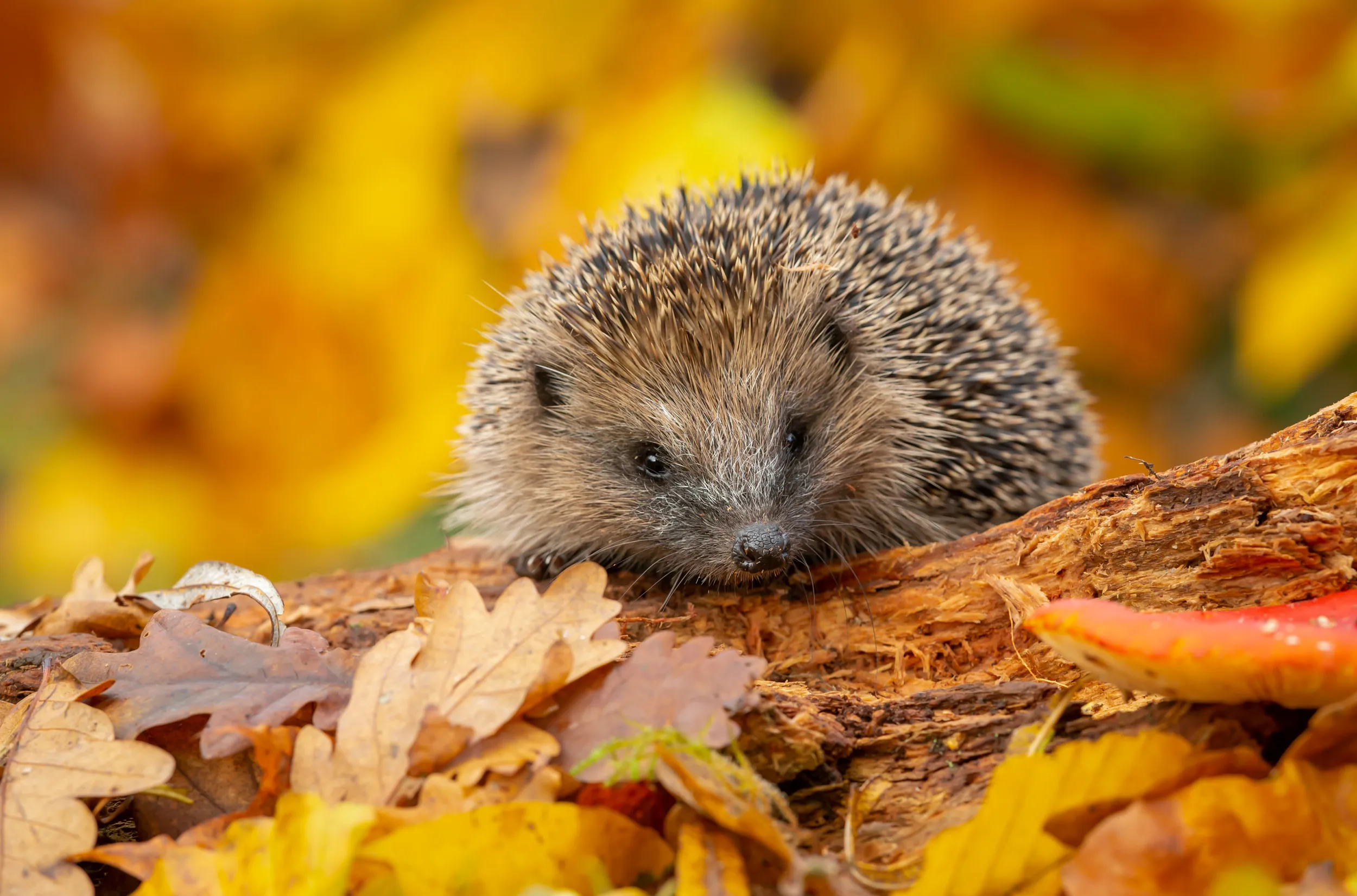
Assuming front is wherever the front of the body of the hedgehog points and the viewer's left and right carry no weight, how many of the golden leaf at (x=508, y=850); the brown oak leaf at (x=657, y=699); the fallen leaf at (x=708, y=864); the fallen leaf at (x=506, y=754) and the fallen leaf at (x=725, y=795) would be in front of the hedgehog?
5

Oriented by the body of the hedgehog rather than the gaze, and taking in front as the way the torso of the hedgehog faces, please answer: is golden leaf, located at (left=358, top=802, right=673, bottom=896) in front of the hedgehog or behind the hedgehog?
in front

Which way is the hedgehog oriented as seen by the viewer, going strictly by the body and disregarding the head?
toward the camera

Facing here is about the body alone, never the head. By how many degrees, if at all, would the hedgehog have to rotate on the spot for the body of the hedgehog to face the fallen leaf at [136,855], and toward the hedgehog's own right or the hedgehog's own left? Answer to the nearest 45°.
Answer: approximately 45° to the hedgehog's own right

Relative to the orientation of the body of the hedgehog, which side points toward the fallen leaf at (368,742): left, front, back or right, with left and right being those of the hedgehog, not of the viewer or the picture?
front

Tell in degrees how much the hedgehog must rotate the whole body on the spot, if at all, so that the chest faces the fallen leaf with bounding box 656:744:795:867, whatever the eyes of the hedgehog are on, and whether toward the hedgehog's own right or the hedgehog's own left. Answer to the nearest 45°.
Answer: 0° — it already faces it

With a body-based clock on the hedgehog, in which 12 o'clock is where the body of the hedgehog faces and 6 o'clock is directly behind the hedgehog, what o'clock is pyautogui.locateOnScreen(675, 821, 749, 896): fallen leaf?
The fallen leaf is roughly at 12 o'clock from the hedgehog.

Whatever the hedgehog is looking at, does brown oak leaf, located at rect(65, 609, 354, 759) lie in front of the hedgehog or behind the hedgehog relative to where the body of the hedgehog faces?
in front

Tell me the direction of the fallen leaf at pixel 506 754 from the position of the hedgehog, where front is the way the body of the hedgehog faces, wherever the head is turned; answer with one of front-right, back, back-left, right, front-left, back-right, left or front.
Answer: front

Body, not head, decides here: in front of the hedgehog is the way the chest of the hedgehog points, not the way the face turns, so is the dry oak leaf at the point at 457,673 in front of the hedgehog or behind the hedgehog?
in front
